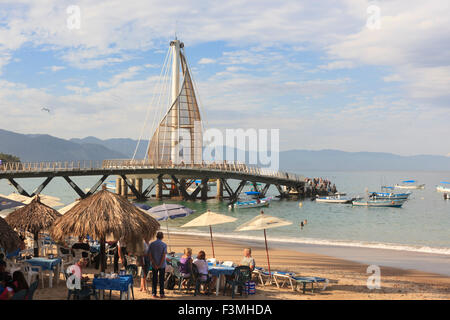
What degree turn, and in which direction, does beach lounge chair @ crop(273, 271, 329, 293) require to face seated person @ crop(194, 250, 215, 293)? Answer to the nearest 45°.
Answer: approximately 135° to its right

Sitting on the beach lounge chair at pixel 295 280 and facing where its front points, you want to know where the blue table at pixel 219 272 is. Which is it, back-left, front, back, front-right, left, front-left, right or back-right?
back-right

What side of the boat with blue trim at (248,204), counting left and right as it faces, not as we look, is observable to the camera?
right

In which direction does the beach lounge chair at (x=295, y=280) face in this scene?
to the viewer's right

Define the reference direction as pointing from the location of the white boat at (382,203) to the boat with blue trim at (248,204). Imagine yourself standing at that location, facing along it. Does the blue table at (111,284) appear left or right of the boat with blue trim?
left

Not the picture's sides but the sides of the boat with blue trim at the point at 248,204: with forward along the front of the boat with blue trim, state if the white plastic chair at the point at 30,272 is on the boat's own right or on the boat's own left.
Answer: on the boat's own right
